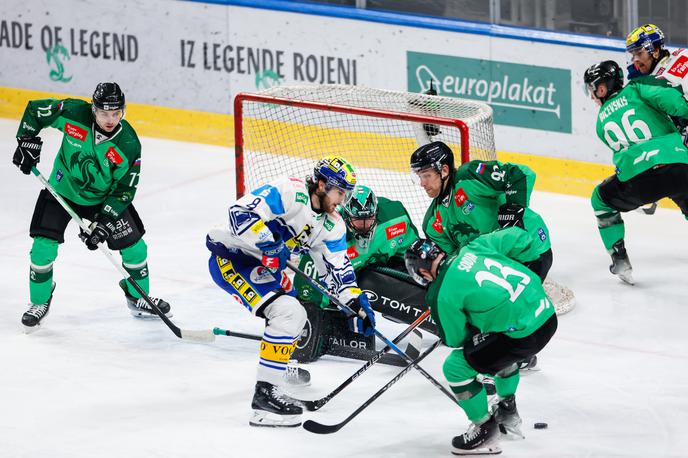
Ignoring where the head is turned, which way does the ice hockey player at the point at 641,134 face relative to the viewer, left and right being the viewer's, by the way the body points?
facing away from the viewer and to the left of the viewer

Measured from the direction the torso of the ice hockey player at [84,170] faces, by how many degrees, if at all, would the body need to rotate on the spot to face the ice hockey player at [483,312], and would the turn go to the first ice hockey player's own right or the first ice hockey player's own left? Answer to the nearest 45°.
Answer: approximately 45° to the first ice hockey player's own left

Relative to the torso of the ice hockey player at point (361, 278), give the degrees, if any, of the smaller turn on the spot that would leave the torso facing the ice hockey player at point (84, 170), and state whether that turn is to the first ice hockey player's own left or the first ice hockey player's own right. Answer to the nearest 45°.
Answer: approximately 90° to the first ice hockey player's own right

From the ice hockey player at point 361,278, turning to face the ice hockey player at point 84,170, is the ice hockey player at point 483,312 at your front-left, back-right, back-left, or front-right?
back-left

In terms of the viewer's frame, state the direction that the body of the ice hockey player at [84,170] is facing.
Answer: toward the camera

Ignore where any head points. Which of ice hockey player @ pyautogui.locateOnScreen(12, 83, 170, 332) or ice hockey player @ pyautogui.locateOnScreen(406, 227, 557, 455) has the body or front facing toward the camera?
ice hockey player @ pyautogui.locateOnScreen(12, 83, 170, 332)

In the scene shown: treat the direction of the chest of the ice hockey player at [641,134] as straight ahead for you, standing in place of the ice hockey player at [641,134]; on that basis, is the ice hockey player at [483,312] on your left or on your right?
on your left

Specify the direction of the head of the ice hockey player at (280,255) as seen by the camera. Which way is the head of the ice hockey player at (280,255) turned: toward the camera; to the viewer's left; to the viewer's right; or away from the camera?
to the viewer's right

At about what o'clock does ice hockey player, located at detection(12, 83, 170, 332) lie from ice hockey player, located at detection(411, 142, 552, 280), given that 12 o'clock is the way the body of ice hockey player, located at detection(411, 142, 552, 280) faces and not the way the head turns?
ice hockey player, located at detection(12, 83, 170, 332) is roughly at 2 o'clock from ice hockey player, located at detection(411, 142, 552, 280).

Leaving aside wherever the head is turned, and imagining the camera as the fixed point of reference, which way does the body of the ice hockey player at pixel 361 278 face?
toward the camera

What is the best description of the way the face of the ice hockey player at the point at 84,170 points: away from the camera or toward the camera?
toward the camera

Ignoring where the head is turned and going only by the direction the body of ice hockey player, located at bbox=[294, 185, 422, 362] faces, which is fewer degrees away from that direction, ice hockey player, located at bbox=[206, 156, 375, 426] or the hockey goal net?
the ice hockey player

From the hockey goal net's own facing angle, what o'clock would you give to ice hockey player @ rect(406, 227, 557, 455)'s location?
The ice hockey player is roughly at 10 o'clock from the hockey goal net.

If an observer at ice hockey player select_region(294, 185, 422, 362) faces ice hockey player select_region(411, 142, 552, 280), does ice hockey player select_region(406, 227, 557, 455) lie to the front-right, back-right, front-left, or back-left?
front-right
